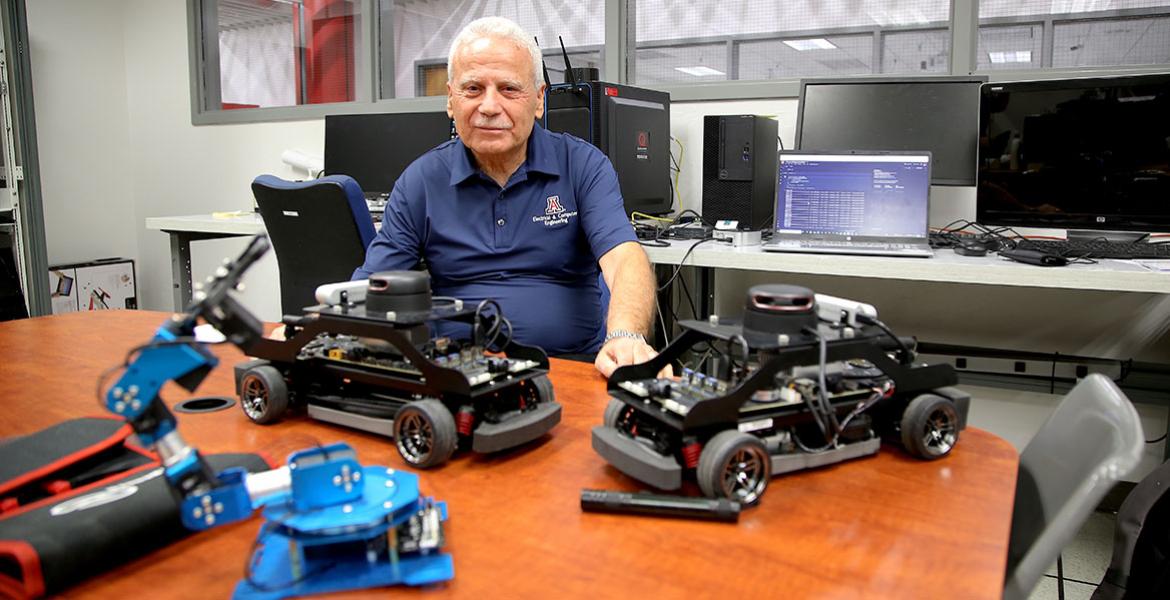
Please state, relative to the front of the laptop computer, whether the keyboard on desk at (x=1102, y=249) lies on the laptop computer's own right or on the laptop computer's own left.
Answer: on the laptop computer's own left

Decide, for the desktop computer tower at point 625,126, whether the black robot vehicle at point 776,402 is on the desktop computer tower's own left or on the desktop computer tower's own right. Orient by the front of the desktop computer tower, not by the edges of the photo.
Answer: on the desktop computer tower's own left

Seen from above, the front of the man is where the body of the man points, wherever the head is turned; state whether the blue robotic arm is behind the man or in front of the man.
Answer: in front

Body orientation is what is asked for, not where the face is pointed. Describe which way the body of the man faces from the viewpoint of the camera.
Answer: toward the camera

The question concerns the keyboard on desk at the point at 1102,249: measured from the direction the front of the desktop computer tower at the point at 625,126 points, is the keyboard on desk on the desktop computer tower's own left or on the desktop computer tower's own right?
on the desktop computer tower's own left

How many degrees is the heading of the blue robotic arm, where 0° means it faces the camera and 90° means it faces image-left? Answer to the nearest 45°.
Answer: approximately 90°

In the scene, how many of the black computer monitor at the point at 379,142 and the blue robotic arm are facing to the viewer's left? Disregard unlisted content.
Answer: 1

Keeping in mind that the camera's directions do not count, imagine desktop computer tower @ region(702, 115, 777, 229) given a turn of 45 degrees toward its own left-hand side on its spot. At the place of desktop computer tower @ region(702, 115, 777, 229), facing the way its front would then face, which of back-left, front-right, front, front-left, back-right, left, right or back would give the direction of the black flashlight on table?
front-right
